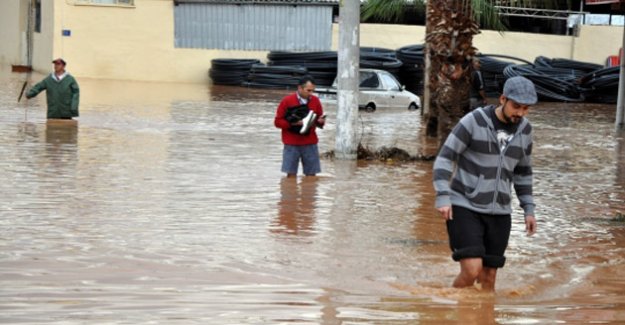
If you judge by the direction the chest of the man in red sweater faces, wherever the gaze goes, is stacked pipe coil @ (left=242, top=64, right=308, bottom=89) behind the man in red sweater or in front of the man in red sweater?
behind

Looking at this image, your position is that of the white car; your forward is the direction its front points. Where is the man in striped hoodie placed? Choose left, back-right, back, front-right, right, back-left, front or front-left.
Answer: right

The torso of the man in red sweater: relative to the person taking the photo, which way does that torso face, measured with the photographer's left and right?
facing the viewer and to the right of the viewer

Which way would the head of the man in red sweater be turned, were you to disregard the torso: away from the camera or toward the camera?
toward the camera

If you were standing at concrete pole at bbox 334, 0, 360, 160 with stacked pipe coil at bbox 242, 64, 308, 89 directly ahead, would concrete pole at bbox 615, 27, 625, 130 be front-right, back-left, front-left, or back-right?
front-right

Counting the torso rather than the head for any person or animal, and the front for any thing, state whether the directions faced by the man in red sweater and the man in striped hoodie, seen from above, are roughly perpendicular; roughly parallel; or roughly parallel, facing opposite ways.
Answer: roughly parallel

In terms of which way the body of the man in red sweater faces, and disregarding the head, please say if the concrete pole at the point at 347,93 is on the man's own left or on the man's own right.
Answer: on the man's own left

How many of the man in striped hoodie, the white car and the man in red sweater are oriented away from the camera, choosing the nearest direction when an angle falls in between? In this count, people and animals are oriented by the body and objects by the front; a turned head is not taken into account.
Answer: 0

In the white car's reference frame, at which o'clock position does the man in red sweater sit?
The man in red sweater is roughly at 3 o'clock from the white car.

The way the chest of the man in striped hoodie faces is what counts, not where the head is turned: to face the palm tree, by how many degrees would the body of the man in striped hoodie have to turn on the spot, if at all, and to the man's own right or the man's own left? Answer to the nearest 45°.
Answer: approximately 135° to the man's own left

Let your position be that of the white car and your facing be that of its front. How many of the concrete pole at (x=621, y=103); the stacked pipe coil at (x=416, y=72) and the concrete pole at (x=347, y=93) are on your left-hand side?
1

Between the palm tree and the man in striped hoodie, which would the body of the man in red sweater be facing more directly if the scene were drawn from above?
the man in striped hoodie

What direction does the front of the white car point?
to the viewer's right

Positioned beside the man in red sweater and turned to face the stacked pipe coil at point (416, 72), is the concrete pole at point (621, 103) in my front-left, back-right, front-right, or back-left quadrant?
front-right

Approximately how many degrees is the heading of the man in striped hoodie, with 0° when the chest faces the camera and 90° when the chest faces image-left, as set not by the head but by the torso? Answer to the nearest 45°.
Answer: approximately 315°

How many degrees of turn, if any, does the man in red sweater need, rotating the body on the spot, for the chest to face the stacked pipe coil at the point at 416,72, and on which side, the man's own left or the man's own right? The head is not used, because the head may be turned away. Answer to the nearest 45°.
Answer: approximately 135° to the man's own left
